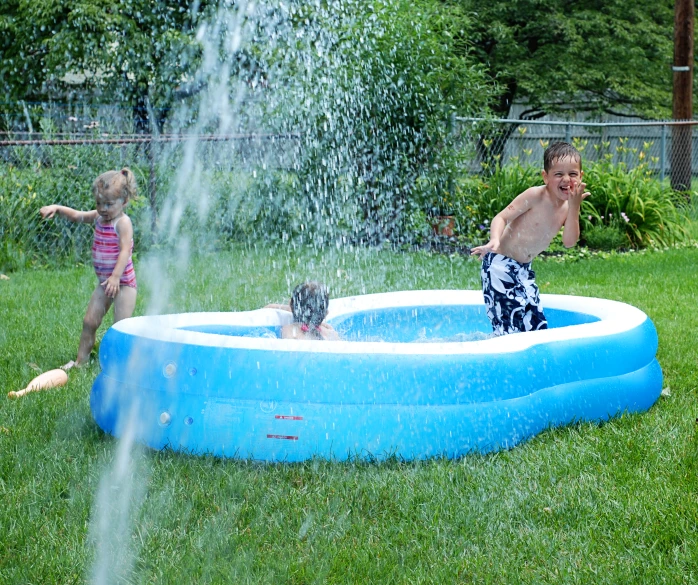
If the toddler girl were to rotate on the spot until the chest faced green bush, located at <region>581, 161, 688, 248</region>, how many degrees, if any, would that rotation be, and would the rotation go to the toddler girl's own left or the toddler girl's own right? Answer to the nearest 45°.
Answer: approximately 180°

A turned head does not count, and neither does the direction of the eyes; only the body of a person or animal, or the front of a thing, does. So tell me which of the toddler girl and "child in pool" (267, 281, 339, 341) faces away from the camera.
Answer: the child in pool

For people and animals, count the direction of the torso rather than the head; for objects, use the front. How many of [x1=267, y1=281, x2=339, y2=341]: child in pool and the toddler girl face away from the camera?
1

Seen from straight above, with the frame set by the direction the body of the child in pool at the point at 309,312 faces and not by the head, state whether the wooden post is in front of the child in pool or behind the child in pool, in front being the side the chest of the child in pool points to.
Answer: in front

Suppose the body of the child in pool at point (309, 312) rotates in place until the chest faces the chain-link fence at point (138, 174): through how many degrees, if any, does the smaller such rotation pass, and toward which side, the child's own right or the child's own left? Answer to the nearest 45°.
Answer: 0° — they already face it

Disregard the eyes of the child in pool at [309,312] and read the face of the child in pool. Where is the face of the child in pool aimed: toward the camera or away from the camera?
away from the camera

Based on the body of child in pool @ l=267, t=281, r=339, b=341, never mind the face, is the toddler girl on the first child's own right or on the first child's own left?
on the first child's own left

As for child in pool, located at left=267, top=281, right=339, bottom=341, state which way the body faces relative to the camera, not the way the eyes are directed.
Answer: away from the camera

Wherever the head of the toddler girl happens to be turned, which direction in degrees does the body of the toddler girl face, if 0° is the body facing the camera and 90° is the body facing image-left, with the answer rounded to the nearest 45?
approximately 45°

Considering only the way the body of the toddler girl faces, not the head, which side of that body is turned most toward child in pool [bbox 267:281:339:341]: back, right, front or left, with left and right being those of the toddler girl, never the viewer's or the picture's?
left
